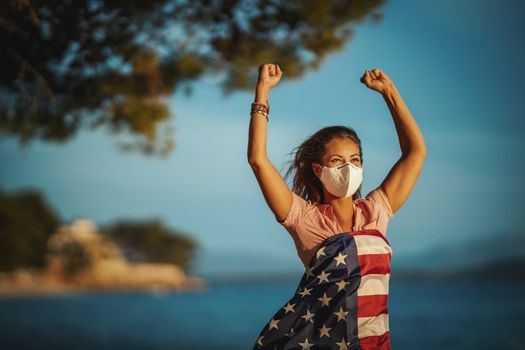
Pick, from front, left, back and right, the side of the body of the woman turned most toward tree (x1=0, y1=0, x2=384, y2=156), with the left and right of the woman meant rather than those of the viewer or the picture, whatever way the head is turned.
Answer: back

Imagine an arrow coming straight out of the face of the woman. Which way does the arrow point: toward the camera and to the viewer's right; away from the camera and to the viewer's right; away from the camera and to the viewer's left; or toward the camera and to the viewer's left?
toward the camera and to the viewer's right

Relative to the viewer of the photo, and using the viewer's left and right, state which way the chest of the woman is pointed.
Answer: facing the viewer and to the right of the viewer
